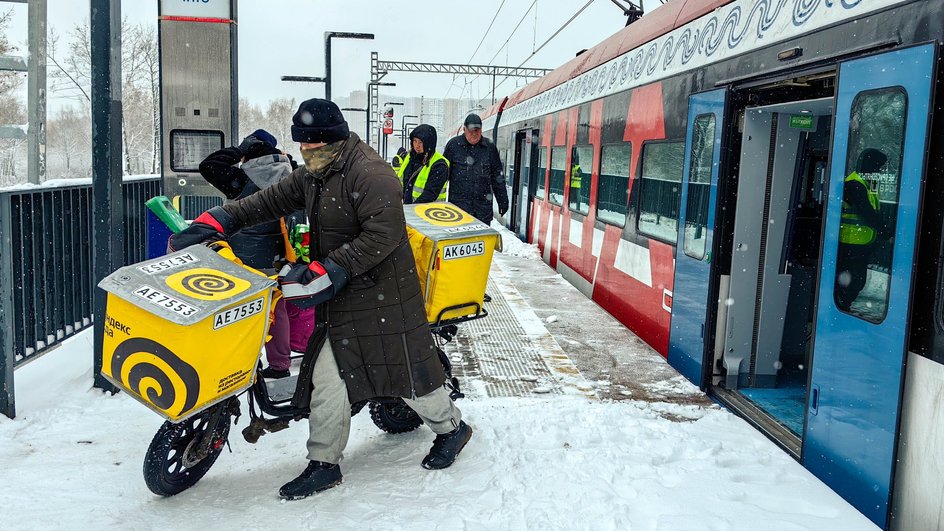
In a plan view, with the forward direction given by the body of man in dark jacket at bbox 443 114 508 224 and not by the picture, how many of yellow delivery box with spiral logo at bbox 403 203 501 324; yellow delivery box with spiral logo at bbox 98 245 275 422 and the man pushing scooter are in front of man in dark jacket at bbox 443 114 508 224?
3

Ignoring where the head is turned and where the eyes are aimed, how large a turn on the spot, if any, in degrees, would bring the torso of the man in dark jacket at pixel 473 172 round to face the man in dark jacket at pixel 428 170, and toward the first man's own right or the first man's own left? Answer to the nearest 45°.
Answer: approximately 45° to the first man's own right

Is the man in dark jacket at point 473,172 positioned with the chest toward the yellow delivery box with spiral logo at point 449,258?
yes

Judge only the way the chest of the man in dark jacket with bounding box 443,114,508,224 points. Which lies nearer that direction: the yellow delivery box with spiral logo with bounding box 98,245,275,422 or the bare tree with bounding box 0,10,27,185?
the yellow delivery box with spiral logo

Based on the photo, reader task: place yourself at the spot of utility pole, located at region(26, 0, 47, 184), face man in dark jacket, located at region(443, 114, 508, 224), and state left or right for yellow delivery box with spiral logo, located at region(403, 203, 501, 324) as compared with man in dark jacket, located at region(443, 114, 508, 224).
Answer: right

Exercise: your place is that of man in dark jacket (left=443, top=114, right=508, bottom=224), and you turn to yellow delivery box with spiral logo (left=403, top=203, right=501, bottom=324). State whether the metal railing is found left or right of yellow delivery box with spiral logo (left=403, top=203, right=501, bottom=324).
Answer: right

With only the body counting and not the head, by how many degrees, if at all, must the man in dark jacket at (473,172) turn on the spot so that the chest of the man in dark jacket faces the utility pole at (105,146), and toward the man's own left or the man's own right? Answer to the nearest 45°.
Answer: approximately 45° to the man's own right

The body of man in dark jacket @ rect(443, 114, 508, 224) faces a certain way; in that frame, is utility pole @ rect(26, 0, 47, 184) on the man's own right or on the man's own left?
on the man's own right

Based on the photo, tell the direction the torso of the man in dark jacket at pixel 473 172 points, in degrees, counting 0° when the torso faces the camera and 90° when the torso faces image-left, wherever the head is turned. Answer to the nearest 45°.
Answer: approximately 0°

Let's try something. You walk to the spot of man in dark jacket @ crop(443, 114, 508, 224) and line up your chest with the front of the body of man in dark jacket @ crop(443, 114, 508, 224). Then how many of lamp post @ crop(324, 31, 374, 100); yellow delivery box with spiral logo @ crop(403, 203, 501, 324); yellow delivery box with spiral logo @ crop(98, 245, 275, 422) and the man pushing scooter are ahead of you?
3

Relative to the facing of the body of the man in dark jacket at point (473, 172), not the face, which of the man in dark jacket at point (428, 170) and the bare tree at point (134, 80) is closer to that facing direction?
the man in dark jacket
